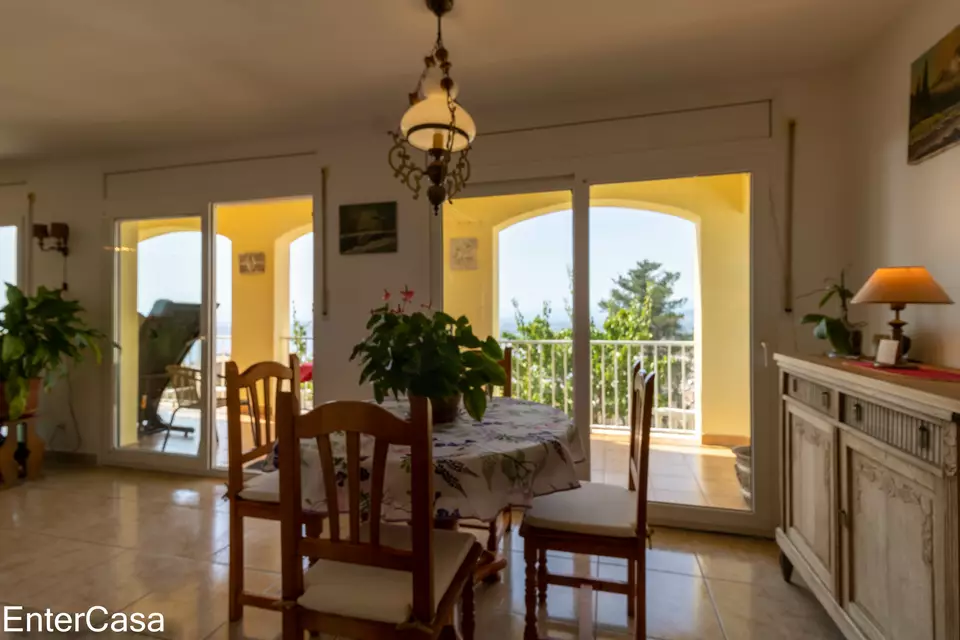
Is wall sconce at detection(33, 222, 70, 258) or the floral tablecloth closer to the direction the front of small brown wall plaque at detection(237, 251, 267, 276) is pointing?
the floral tablecloth

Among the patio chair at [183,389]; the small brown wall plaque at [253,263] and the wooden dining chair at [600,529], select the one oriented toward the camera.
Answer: the small brown wall plaque

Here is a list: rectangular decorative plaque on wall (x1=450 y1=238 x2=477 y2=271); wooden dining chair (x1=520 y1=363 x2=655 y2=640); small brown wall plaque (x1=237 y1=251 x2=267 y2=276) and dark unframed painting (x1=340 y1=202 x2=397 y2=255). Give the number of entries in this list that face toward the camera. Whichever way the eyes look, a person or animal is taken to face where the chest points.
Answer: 3

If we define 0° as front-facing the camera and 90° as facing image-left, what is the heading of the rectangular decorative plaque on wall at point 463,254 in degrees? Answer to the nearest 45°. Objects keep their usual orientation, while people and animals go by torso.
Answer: approximately 0°

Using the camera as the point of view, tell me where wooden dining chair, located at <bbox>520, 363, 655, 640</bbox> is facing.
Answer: facing to the left of the viewer

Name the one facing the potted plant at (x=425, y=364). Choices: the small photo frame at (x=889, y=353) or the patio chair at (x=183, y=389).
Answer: the small photo frame

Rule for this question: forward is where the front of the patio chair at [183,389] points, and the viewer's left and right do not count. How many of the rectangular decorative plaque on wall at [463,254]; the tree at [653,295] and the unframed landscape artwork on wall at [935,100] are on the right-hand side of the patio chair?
3

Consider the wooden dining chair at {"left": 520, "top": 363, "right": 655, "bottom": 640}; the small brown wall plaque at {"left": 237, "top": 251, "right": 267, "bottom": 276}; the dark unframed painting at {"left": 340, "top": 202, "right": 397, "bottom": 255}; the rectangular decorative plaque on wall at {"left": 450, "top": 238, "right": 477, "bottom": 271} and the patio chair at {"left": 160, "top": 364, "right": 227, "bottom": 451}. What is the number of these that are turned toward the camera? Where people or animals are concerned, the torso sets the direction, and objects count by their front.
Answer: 3

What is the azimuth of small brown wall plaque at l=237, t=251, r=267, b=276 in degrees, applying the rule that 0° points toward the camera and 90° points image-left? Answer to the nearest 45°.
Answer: approximately 0°

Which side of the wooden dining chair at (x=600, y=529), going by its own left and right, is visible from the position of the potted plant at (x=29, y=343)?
front

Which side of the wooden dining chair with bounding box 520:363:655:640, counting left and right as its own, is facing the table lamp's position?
back

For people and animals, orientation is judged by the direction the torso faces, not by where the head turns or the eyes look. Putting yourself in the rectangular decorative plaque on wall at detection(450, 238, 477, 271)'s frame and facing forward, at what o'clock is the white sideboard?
The white sideboard is roughly at 11 o'clock from the rectangular decorative plaque on wall.

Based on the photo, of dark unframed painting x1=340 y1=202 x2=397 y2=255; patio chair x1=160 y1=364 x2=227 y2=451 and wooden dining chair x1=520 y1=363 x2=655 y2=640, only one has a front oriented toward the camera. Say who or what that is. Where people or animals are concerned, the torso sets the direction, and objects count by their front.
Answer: the dark unframed painting

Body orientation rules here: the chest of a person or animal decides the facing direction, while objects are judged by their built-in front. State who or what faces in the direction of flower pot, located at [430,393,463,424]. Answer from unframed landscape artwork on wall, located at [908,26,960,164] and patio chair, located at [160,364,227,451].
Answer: the unframed landscape artwork on wall

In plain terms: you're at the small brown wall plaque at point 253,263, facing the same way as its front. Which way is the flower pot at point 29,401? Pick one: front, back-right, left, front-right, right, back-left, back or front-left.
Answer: front-right
